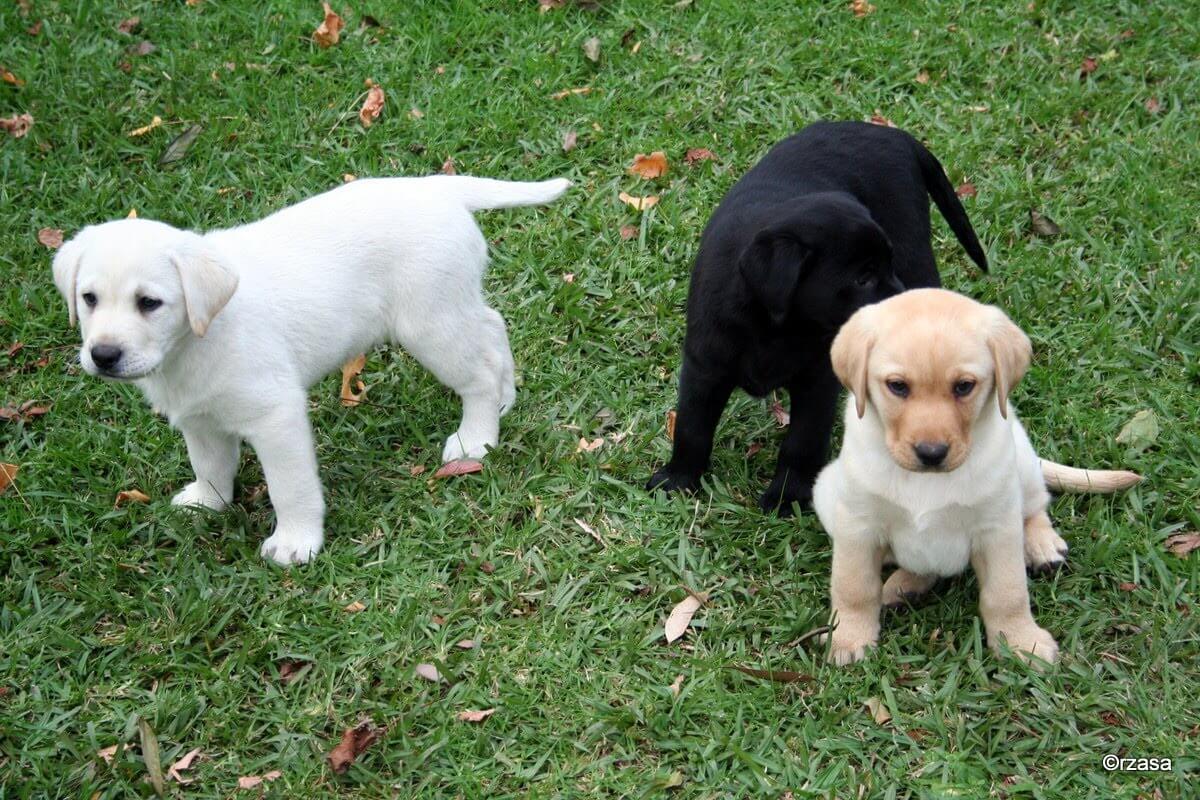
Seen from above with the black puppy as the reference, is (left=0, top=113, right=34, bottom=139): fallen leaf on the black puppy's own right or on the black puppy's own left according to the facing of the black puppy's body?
on the black puppy's own right

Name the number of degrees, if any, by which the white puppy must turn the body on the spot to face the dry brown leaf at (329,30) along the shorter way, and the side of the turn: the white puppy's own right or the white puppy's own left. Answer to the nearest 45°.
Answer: approximately 135° to the white puppy's own right

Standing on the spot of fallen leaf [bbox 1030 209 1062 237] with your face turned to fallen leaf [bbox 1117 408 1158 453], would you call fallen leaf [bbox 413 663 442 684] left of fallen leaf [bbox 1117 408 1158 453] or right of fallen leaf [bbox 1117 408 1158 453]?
right

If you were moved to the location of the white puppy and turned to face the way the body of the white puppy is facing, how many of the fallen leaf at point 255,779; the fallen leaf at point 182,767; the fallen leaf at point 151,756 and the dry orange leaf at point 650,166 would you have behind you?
1

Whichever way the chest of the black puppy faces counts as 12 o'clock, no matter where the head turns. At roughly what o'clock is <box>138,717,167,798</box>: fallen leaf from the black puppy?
The fallen leaf is roughly at 12 o'clock from the black puppy.

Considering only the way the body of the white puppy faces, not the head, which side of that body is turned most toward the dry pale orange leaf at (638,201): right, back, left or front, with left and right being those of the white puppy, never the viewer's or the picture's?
back

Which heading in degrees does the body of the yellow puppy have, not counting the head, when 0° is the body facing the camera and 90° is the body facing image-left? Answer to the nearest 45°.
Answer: approximately 0°

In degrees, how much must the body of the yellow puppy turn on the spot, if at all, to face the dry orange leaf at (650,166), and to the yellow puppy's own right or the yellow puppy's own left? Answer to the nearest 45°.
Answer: approximately 135° to the yellow puppy's own right

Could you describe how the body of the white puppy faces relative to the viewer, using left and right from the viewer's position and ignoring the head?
facing the viewer and to the left of the viewer

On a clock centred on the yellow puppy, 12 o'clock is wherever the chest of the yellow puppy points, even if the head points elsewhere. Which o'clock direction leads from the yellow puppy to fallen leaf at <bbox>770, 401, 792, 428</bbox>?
The fallen leaf is roughly at 5 o'clock from the yellow puppy.

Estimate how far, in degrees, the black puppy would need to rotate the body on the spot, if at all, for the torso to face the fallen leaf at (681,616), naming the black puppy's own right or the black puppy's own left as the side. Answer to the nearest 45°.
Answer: approximately 45° to the black puppy's own left

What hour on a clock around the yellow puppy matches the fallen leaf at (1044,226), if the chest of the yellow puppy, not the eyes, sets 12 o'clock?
The fallen leaf is roughly at 6 o'clock from the yellow puppy.

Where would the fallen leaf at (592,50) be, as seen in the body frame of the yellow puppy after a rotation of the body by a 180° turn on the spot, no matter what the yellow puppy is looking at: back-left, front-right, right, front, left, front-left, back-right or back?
front-left

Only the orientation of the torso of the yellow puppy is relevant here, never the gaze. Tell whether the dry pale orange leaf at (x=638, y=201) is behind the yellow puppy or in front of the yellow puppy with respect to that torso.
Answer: behind
